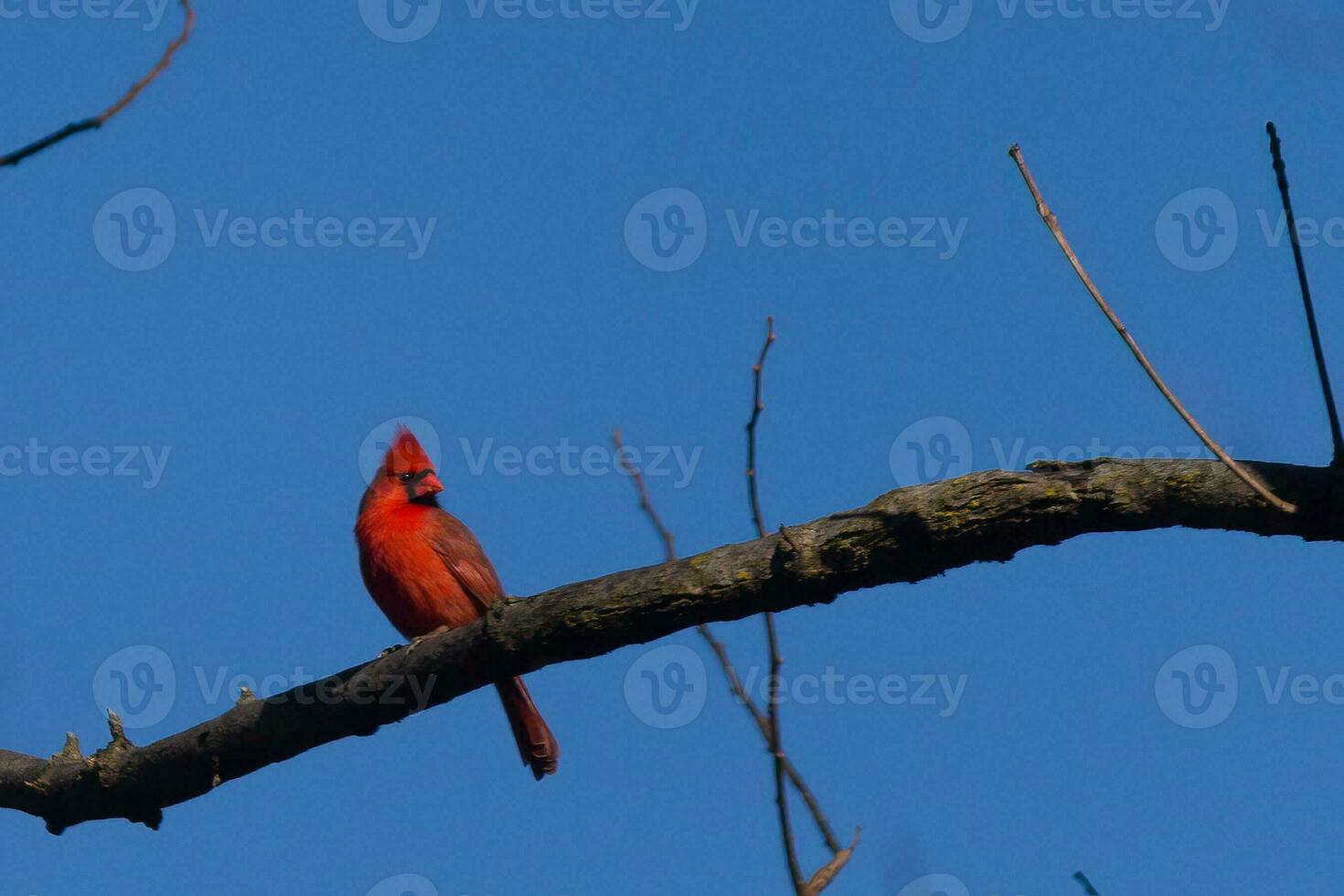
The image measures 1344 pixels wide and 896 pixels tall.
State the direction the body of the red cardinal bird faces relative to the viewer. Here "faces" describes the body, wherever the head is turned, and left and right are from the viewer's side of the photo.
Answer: facing the viewer and to the left of the viewer
